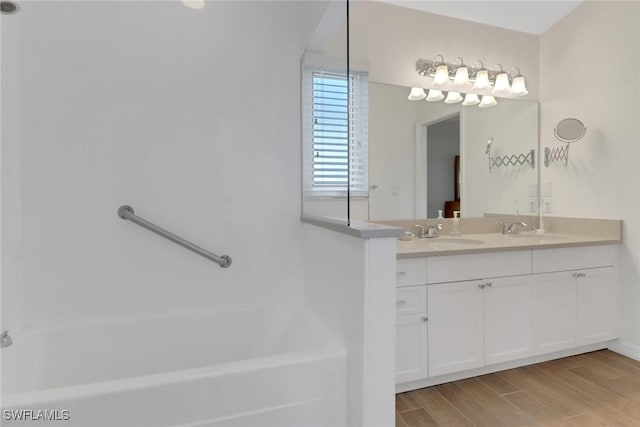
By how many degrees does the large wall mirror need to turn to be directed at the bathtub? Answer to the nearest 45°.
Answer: approximately 90° to its right

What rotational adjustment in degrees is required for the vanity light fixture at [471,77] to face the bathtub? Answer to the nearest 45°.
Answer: approximately 90° to its right

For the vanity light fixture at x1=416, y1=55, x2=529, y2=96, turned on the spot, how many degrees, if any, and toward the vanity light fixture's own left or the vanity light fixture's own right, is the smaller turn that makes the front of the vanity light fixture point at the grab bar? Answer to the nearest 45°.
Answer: approximately 90° to the vanity light fixture's own right

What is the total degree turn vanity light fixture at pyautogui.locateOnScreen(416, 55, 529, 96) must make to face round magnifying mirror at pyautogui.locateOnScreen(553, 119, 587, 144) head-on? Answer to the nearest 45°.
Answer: approximately 45° to its left

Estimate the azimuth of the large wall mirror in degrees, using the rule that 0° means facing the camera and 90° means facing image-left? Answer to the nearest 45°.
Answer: approximately 315°

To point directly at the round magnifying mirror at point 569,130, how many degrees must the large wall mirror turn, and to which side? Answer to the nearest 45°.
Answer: approximately 90° to its left

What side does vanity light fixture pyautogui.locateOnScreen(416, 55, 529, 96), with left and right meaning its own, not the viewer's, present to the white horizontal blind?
right
